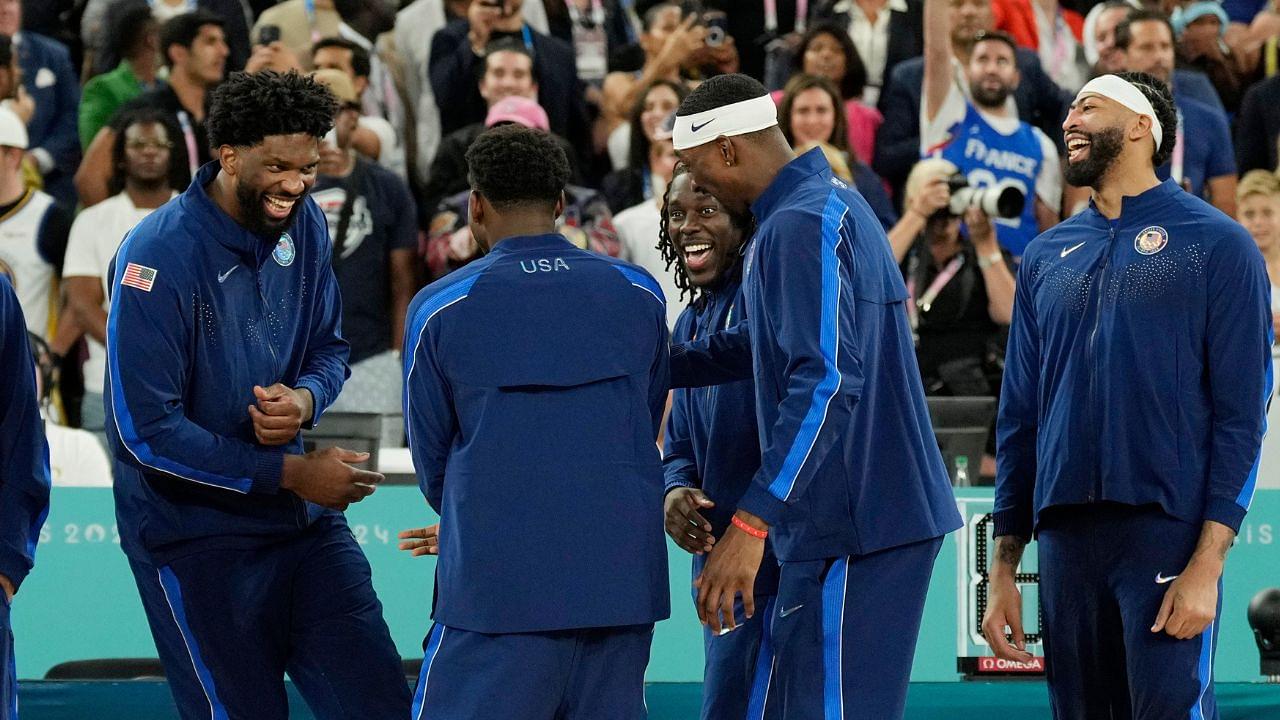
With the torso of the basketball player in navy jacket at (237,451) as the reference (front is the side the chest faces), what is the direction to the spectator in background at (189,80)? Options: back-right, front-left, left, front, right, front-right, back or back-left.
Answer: back-left

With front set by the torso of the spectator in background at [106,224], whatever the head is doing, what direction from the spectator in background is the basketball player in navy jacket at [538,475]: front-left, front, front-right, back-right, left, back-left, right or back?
front

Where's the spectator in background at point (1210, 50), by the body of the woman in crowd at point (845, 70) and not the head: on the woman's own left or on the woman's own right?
on the woman's own left

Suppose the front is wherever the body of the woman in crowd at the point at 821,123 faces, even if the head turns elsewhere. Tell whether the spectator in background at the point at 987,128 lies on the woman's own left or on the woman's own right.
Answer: on the woman's own left

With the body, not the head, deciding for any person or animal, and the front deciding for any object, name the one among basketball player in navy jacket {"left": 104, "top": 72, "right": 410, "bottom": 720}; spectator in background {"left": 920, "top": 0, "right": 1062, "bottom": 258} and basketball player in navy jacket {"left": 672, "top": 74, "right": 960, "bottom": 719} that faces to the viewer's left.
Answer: basketball player in navy jacket {"left": 672, "top": 74, "right": 960, "bottom": 719}

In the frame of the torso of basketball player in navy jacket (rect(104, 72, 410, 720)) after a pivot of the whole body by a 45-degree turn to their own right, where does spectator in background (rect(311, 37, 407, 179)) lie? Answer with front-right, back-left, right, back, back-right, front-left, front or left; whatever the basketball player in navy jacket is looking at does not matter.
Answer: back

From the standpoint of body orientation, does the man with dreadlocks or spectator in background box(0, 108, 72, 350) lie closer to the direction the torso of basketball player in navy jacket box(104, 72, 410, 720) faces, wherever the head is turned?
the man with dreadlocks

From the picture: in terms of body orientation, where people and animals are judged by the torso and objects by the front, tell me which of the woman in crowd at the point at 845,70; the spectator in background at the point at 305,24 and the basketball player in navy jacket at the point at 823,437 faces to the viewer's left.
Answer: the basketball player in navy jacket

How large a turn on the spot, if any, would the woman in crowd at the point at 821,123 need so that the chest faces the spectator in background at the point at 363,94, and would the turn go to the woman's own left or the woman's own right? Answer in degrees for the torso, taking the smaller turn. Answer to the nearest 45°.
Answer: approximately 90° to the woman's own right

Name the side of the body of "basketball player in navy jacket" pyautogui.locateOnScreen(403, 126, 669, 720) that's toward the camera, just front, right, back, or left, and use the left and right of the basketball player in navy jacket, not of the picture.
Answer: back

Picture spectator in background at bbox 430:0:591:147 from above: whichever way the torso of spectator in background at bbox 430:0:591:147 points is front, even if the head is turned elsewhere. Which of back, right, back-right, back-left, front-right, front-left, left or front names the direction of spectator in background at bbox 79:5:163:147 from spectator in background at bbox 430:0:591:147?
right

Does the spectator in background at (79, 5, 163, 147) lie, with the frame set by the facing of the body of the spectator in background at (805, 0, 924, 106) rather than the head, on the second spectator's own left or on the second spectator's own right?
on the second spectator's own right

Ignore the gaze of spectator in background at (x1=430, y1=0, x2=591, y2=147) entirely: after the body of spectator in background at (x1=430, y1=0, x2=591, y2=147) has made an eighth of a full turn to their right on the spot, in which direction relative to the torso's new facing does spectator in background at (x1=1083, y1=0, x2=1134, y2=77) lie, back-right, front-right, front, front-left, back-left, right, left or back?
back-left

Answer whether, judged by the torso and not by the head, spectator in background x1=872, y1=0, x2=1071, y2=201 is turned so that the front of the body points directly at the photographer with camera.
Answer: yes

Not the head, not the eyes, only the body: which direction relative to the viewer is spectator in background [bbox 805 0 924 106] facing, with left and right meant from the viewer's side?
facing the viewer

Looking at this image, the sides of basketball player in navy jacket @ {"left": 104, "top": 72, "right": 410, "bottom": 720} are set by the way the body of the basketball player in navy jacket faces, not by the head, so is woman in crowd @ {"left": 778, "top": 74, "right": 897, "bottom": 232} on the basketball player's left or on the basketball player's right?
on the basketball player's left

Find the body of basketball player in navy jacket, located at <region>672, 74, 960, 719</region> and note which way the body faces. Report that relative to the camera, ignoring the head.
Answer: to the viewer's left

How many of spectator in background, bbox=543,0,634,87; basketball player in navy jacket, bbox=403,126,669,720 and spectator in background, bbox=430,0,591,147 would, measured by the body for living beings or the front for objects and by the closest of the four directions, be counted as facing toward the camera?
2

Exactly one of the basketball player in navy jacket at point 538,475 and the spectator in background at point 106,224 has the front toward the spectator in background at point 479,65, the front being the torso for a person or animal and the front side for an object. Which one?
the basketball player in navy jacket

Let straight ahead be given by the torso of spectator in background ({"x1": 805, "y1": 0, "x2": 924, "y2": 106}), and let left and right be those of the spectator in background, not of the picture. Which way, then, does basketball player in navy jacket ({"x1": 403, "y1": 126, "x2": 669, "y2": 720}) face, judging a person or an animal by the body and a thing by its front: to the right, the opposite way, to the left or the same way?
the opposite way

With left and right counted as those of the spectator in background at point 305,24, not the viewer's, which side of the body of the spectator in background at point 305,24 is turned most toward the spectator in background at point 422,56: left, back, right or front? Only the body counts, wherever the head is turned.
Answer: left

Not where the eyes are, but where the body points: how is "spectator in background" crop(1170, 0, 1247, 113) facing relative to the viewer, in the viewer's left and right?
facing the viewer and to the left of the viewer
